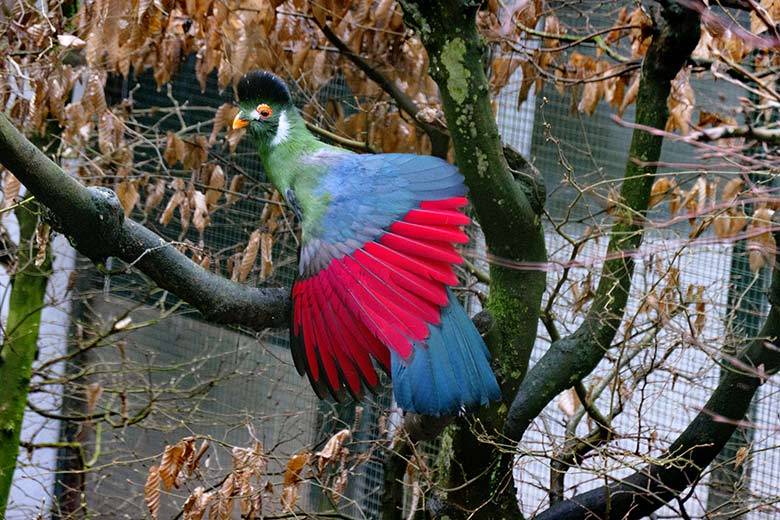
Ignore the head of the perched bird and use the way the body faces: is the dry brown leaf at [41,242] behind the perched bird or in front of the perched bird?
in front

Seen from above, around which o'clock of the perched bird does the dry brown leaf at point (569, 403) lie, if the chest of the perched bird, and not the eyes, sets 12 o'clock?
The dry brown leaf is roughly at 4 o'clock from the perched bird.

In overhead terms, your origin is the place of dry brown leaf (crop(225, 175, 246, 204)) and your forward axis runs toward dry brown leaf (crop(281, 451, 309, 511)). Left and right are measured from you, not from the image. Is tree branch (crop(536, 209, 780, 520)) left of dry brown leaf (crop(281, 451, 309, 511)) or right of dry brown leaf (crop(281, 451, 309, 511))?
left
